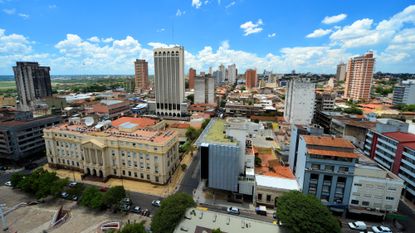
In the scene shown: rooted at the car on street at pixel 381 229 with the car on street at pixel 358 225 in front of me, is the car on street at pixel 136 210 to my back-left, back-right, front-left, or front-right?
front-left

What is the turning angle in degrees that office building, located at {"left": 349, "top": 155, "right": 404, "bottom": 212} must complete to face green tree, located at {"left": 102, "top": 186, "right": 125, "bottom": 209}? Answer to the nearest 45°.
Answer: approximately 45° to its right

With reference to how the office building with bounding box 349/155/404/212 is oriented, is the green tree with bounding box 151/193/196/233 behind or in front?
in front

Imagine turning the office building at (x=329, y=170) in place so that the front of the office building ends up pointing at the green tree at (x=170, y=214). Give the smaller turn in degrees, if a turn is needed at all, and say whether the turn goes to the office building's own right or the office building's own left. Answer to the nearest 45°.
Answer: approximately 45° to the office building's own right

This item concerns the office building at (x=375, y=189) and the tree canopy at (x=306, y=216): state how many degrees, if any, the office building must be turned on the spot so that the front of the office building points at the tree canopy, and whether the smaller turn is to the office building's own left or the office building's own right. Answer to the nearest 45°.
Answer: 0° — it already faces it

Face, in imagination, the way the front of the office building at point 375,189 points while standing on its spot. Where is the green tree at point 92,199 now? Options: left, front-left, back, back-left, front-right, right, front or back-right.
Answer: front-right

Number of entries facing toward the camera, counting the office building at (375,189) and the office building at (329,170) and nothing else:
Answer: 2

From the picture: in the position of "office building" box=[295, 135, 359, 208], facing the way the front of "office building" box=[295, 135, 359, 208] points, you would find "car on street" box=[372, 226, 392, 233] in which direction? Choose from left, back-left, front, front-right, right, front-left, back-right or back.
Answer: left

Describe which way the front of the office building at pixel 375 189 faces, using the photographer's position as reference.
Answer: facing the viewer

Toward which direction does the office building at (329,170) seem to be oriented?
toward the camera

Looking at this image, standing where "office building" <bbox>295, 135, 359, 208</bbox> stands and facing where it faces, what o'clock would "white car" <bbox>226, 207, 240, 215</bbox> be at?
The white car is roughly at 2 o'clock from the office building.

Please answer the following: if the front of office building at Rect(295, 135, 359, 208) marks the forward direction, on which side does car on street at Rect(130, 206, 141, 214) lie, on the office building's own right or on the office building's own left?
on the office building's own right
